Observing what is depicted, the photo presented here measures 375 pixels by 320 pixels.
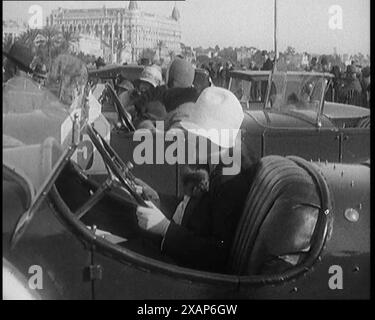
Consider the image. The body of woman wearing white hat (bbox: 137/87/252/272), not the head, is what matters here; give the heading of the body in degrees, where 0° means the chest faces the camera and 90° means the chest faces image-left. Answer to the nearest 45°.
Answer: approximately 90°

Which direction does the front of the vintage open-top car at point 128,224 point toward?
to the viewer's left

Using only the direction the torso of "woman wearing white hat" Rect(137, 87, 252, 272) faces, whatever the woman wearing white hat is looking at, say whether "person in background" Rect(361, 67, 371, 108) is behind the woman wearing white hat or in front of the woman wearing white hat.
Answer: behind

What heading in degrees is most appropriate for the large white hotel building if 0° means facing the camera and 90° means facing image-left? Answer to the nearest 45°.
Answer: approximately 45°

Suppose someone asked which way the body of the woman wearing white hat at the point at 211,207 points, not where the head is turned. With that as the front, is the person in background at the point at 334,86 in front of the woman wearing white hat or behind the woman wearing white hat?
behind
